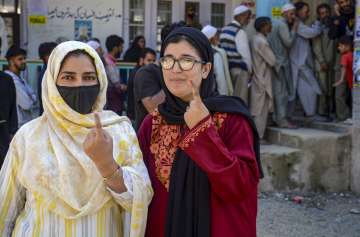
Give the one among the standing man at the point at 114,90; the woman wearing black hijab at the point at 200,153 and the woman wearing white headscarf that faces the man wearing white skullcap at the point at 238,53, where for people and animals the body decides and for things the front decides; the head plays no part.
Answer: the standing man

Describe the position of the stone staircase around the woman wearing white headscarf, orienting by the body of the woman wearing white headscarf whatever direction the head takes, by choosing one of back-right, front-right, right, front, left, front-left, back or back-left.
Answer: back-left

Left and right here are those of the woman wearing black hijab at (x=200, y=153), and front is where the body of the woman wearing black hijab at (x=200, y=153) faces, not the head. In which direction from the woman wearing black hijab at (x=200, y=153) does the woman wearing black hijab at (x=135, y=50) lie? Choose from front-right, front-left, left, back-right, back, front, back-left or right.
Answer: back-right

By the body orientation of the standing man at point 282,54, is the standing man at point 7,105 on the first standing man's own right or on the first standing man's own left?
on the first standing man's own right
